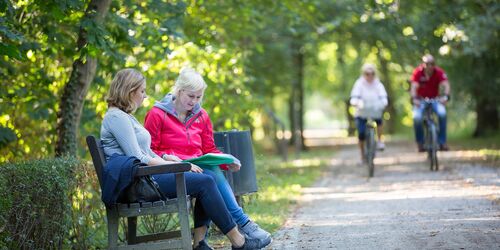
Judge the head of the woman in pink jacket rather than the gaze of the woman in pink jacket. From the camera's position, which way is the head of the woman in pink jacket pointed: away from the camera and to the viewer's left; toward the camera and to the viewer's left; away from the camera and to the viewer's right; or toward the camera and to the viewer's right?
toward the camera and to the viewer's right

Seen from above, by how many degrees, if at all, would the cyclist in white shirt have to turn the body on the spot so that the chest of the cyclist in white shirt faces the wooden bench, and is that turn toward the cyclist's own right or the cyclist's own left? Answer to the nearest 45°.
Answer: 0° — they already face it

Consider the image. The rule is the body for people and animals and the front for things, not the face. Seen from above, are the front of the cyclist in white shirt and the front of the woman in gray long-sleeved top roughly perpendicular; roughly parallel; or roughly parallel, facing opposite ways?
roughly perpendicular

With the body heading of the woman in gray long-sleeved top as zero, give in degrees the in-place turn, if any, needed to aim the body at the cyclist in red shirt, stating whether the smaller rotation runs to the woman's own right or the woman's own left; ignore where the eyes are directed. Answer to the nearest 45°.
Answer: approximately 45° to the woman's own left

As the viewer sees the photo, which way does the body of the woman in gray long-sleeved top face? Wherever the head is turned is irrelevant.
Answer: to the viewer's right

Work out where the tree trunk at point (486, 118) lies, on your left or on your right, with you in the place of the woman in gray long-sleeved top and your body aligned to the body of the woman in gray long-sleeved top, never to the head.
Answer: on your left

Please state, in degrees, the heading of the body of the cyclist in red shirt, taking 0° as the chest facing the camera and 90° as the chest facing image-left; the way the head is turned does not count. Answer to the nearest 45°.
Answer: approximately 0°

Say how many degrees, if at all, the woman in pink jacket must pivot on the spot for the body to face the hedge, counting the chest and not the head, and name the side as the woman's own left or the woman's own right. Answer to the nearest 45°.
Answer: approximately 135° to the woman's own right

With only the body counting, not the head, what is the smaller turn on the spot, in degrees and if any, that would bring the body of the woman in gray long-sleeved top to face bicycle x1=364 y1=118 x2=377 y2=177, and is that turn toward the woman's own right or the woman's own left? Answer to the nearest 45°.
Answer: approximately 45° to the woman's own left

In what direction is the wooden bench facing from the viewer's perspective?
to the viewer's right

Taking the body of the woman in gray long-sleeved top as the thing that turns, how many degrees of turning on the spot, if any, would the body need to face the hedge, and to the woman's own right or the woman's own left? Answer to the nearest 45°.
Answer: approximately 180°

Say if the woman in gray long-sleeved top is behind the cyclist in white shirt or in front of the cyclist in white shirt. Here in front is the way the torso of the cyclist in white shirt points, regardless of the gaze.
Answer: in front

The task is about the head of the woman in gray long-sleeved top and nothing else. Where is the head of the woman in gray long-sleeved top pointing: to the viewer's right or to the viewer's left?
to the viewer's right

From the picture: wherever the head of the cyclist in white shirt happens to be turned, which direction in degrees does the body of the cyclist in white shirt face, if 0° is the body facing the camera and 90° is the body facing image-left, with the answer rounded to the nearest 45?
approximately 0°

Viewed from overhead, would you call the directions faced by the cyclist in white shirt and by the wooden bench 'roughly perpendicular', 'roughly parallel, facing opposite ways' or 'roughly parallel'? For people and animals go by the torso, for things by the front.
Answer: roughly perpendicular
